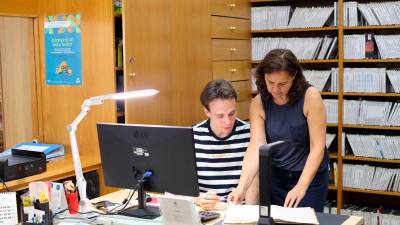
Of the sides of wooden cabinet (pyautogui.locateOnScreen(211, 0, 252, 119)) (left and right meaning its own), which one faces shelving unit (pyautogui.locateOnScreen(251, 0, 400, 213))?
left

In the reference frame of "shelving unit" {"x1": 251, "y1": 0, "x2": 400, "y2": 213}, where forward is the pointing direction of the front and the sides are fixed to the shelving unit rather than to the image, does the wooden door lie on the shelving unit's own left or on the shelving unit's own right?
on the shelving unit's own right

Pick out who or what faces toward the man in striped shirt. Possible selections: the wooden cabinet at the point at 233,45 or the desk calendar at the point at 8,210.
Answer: the wooden cabinet

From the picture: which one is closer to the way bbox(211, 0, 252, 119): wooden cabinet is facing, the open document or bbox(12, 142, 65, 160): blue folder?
the open document

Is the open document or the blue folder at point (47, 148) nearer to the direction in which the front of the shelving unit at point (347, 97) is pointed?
the open document

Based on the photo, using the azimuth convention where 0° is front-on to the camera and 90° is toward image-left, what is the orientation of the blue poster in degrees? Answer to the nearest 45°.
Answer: approximately 0°

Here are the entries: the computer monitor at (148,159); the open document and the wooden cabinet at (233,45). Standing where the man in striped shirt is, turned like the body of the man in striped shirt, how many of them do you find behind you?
1

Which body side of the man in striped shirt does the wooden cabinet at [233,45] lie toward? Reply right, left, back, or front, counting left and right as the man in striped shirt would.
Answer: back
